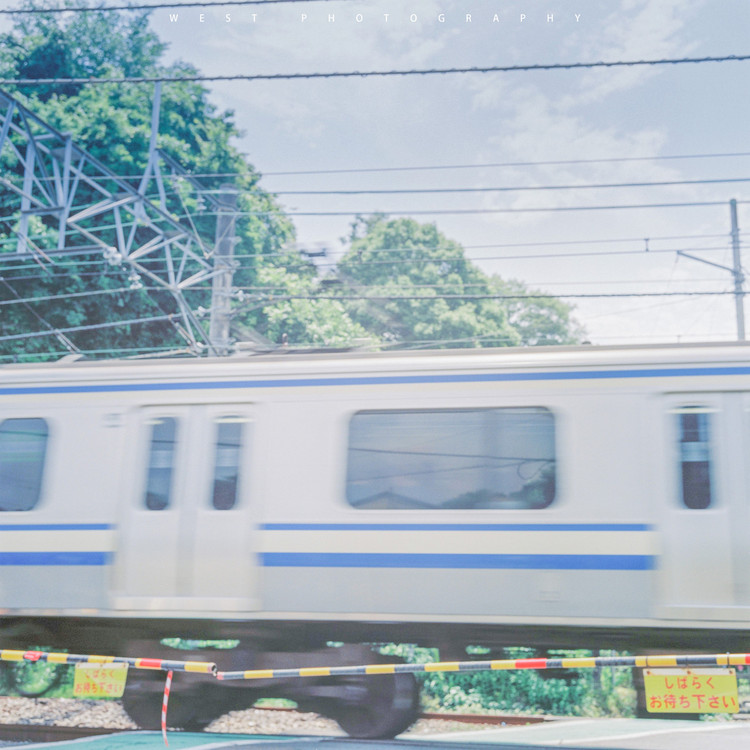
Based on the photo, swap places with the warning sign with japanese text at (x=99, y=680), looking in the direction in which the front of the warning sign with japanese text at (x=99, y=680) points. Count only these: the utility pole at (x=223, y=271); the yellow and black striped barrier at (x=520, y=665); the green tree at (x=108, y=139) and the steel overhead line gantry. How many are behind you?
3

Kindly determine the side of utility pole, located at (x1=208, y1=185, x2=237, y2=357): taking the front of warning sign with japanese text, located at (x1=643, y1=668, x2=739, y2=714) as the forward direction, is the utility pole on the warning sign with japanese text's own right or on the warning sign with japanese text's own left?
on the warning sign with japanese text's own right

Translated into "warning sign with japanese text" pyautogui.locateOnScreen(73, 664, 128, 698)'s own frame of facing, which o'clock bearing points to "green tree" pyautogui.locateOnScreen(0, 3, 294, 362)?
The green tree is roughly at 6 o'clock from the warning sign with japanese text.

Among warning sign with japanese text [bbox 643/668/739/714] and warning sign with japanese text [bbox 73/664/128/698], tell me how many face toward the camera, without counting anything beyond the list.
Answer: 2

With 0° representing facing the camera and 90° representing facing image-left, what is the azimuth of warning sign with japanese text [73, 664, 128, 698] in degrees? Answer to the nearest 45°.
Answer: approximately 0°

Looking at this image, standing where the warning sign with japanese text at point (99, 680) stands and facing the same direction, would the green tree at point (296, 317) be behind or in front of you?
behind

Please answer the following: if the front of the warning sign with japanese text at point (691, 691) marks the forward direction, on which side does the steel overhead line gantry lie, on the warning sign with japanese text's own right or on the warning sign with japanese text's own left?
on the warning sign with japanese text's own right

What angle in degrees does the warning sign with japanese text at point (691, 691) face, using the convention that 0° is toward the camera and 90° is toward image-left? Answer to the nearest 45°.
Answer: approximately 0°

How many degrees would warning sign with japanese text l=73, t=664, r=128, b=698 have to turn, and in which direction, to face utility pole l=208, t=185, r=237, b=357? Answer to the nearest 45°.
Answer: approximately 180°

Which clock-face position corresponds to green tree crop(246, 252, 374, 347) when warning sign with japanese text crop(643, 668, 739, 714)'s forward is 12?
The green tree is roughly at 5 o'clock from the warning sign with japanese text.
